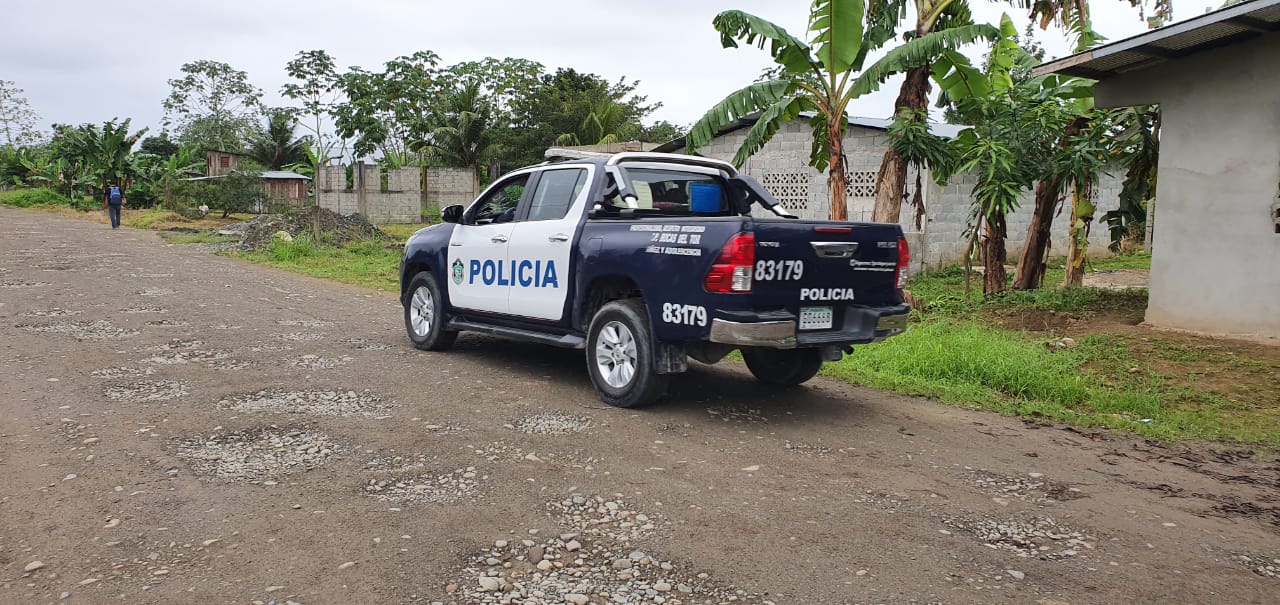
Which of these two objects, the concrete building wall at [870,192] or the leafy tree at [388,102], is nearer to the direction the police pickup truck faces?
the leafy tree

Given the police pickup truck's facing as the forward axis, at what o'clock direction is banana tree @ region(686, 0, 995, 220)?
The banana tree is roughly at 2 o'clock from the police pickup truck.

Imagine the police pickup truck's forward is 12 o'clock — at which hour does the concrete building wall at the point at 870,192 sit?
The concrete building wall is roughly at 2 o'clock from the police pickup truck.

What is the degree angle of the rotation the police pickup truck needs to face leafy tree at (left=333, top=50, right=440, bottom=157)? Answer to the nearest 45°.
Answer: approximately 45° to its right

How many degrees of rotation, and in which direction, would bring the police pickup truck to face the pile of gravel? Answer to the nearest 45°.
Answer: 0° — it already faces it

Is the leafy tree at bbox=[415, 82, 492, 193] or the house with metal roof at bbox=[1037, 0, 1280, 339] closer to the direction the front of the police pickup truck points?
the leafy tree

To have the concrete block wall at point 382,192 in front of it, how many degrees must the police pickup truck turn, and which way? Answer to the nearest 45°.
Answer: approximately 45° to its right

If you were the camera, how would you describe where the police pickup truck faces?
facing away from the viewer and to the left of the viewer
